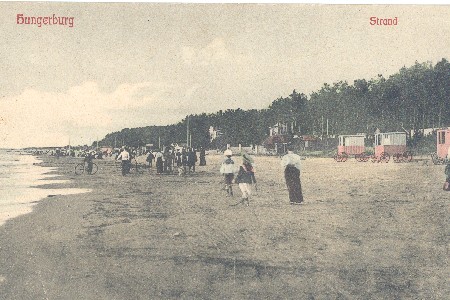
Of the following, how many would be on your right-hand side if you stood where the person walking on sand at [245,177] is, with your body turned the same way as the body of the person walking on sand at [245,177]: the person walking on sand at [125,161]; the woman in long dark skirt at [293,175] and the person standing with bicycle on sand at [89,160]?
1

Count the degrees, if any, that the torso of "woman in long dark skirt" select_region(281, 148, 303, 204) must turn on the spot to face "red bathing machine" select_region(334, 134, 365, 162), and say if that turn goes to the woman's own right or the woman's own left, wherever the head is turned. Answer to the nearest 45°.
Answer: approximately 45° to the woman's own right

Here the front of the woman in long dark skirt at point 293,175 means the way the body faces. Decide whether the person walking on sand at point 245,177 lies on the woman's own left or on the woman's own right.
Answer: on the woman's own left

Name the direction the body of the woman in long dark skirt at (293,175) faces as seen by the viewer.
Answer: away from the camera

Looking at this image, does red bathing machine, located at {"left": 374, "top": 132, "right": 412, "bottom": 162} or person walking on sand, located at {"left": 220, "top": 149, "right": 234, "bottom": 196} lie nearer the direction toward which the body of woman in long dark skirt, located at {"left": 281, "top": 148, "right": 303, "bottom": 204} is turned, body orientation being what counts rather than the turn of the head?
the red bathing machine

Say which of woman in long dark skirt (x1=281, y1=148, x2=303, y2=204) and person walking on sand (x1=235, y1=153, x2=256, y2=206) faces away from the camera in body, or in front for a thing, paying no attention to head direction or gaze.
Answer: the woman in long dark skirt
